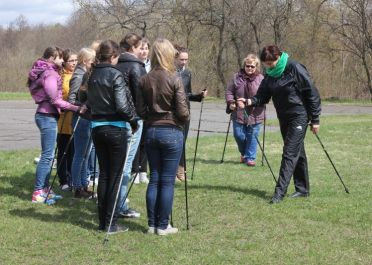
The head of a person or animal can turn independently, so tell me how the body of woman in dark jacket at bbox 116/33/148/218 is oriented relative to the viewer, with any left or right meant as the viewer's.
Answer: facing to the right of the viewer

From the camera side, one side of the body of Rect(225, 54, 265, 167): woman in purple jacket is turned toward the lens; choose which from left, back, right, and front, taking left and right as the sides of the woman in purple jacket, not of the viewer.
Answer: front

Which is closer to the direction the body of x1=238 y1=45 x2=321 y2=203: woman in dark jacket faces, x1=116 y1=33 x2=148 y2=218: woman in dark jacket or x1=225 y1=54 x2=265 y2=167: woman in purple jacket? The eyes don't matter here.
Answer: the woman in dark jacket

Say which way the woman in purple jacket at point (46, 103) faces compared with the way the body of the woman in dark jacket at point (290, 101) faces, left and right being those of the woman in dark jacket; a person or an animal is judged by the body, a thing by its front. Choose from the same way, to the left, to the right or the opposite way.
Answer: the opposite way

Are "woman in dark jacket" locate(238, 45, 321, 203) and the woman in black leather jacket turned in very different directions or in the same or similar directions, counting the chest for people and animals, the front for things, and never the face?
very different directions

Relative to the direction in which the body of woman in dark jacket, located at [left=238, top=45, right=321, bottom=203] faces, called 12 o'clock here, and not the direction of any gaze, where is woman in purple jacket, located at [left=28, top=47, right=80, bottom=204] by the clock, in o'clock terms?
The woman in purple jacket is roughly at 1 o'clock from the woman in dark jacket.

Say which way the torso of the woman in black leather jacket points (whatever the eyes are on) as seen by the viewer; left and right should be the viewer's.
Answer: facing away from the viewer and to the right of the viewer

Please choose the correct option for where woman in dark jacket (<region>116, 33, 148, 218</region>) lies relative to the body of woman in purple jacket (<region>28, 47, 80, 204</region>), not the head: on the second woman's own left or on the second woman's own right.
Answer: on the second woman's own right

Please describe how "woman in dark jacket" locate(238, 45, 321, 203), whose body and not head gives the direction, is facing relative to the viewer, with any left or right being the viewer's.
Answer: facing the viewer and to the left of the viewer

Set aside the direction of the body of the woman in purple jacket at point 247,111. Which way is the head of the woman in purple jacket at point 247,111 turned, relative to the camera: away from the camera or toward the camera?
toward the camera

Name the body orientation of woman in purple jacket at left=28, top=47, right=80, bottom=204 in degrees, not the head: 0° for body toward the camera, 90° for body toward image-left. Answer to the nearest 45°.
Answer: approximately 270°

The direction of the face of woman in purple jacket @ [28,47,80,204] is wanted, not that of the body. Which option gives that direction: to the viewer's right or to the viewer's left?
to the viewer's right

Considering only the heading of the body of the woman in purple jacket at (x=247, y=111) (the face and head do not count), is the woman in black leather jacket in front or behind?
in front
